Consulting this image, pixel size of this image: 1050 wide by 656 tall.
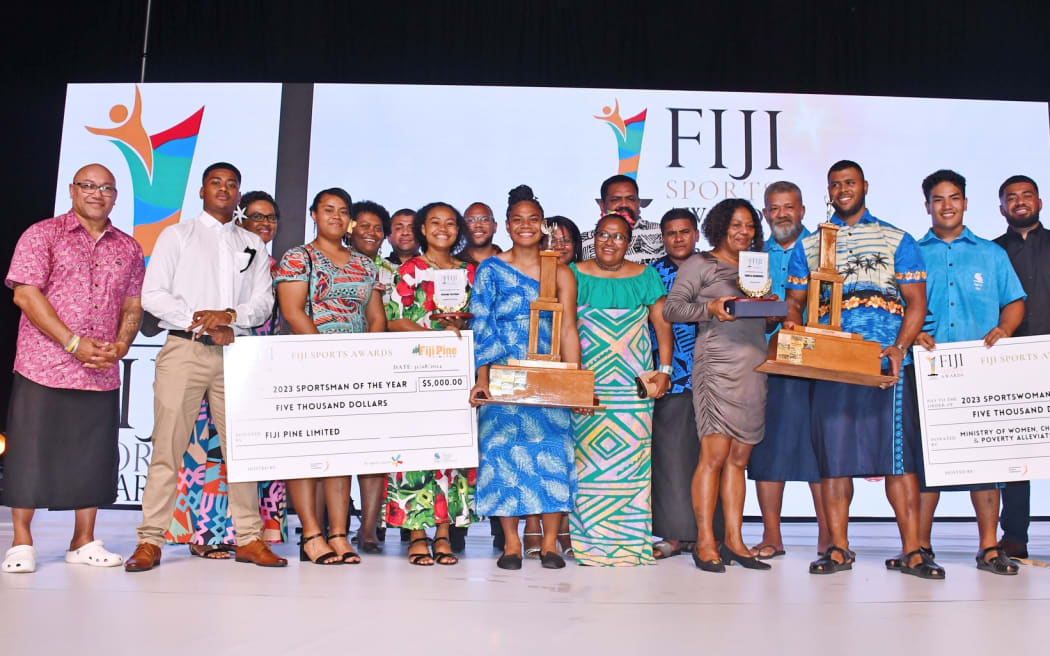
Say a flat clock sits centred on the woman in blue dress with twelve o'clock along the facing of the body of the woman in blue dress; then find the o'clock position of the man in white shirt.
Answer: The man in white shirt is roughly at 3 o'clock from the woman in blue dress.

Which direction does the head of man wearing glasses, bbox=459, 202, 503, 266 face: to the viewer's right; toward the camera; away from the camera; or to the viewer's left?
toward the camera

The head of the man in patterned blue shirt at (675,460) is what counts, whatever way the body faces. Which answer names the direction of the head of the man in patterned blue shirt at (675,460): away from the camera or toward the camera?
toward the camera

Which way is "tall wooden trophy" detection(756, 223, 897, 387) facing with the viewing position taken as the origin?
facing the viewer

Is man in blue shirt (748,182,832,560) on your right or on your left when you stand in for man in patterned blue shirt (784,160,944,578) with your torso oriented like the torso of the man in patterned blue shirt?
on your right

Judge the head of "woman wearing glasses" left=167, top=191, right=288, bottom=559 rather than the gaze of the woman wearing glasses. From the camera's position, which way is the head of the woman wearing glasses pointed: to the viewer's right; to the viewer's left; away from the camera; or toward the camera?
toward the camera

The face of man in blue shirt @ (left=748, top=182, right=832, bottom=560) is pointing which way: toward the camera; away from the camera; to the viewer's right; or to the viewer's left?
toward the camera

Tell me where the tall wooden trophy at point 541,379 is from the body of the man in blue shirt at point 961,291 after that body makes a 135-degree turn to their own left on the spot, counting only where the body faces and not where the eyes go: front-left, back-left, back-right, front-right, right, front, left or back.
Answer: back

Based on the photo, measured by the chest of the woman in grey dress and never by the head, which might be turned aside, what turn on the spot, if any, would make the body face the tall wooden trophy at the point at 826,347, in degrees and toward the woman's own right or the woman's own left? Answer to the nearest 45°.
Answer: approximately 45° to the woman's own left

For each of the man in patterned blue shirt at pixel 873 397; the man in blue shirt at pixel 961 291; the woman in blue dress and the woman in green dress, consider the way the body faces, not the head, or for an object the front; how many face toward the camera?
4

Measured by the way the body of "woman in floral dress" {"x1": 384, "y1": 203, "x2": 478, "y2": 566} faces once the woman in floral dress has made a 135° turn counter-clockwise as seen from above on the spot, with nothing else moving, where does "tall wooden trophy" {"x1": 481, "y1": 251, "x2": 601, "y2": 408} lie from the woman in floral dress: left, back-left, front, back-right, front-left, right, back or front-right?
right

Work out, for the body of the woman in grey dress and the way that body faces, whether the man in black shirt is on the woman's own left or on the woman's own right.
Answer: on the woman's own left

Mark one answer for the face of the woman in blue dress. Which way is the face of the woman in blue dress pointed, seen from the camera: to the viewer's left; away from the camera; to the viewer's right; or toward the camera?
toward the camera

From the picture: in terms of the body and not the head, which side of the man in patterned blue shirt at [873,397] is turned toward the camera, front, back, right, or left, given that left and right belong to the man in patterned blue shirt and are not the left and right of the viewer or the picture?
front
